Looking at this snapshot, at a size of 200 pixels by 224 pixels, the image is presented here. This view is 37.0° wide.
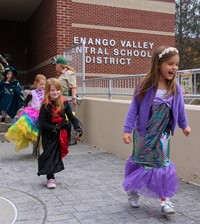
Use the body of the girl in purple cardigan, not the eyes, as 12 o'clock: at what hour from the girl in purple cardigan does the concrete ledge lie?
The concrete ledge is roughly at 7 o'clock from the girl in purple cardigan.

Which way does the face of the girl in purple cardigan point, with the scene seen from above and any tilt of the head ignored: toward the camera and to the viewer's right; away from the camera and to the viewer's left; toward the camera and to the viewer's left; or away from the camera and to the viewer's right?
toward the camera and to the viewer's right

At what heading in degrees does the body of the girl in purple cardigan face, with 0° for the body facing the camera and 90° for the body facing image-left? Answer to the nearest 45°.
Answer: approximately 315°

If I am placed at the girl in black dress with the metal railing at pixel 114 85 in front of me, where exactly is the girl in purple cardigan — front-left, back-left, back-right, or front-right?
back-right

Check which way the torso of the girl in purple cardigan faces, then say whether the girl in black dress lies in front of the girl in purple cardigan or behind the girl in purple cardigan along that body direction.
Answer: behind

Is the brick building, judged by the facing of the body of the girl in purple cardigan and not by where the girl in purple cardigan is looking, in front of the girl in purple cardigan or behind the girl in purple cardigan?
behind
